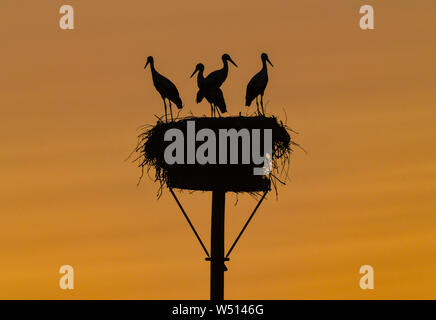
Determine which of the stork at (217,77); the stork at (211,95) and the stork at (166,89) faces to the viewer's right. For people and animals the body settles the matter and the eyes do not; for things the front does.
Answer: the stork at (217,77)

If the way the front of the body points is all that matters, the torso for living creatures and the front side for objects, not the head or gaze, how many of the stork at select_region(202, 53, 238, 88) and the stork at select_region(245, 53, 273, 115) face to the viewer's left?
0

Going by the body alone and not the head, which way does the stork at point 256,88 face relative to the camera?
to the viewer's right

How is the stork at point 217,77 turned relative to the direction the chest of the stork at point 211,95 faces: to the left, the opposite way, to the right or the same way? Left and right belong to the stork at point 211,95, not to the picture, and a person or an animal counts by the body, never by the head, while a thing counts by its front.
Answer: the opposite way

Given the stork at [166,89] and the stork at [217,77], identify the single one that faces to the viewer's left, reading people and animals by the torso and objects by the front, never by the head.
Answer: the stork at [166,89]

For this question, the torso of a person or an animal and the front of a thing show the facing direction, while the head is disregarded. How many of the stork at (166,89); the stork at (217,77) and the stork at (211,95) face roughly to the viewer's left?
2

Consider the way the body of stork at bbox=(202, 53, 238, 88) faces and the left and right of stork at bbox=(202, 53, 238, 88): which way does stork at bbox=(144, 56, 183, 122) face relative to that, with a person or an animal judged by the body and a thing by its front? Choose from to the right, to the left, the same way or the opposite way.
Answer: the opposite way

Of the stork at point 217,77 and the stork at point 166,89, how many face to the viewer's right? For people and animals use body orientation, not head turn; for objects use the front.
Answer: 1

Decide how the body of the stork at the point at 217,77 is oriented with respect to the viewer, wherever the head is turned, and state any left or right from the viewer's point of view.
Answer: facing to the right of the viewer

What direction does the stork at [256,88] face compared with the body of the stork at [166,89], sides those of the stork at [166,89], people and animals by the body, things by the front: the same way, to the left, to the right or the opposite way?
the opposite way

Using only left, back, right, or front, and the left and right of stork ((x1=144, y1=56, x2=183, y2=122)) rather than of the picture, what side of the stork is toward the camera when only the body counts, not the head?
left

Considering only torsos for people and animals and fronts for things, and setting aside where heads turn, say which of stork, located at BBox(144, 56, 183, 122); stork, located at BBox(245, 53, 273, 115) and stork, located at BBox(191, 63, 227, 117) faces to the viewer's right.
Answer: stork, located at BBox(245, 53, 273, 115)

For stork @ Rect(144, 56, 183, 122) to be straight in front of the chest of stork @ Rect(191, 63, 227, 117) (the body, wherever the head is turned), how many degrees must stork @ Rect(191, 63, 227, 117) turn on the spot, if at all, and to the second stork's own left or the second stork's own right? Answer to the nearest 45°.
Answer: approximately 45° to the second stork's own right

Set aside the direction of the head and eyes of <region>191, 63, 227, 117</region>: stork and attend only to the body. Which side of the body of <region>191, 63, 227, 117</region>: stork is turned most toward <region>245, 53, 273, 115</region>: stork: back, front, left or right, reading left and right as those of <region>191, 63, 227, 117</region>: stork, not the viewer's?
back

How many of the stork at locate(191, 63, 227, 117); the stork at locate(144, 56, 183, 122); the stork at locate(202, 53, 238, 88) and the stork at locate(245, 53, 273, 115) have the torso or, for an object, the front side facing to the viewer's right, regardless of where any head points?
2

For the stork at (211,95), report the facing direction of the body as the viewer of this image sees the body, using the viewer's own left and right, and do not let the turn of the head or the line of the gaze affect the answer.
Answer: facing to the left of the viewer
